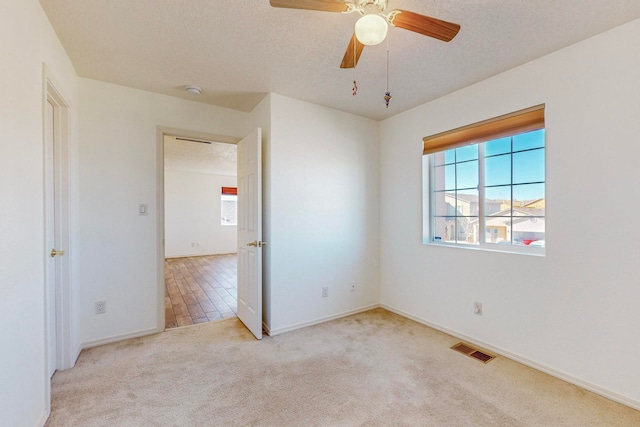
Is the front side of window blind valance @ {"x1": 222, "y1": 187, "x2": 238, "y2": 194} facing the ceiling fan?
yes

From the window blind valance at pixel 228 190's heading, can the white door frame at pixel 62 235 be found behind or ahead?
ahead

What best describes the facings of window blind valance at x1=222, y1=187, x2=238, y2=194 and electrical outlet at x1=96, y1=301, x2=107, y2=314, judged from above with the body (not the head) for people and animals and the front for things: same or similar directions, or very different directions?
same or similar directions

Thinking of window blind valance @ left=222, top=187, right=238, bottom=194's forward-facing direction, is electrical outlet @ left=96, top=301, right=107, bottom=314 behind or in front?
in front

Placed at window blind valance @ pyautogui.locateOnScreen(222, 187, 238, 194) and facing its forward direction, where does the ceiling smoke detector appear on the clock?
The ceiling smoke detector is roughly at 12 o'clock from the window blind valance.

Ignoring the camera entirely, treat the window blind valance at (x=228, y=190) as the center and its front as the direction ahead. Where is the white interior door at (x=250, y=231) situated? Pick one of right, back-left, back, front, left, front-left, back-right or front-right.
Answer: front

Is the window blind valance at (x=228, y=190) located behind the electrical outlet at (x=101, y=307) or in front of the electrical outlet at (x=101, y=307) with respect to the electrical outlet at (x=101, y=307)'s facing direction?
behind

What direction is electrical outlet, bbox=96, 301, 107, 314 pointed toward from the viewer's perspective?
toward the camera

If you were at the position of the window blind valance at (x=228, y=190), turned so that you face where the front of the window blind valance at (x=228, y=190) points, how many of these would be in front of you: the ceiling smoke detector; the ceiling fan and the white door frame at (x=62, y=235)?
3

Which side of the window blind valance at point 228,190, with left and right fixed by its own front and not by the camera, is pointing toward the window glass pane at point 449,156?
front

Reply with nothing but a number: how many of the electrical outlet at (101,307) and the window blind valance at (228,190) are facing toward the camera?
2

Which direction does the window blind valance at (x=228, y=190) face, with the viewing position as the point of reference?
facing the viewer

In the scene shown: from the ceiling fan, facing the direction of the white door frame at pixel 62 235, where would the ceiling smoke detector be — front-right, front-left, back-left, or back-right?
front-right
